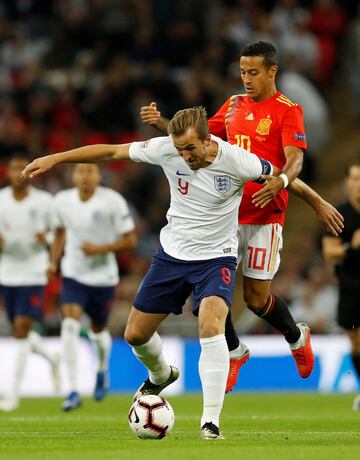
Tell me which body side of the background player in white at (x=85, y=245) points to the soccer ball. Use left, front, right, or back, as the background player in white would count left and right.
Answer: front

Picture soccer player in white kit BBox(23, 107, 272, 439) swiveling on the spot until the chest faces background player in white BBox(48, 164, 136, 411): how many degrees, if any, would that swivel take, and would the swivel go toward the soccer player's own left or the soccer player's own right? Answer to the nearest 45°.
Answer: approximately 180°

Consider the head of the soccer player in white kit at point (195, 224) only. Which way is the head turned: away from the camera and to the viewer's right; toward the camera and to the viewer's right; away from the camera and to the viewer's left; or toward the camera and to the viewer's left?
toward the camera and to the viewer's left

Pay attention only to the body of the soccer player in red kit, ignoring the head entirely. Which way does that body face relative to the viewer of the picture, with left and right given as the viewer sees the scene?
facing the viewer and to the left of the viewer

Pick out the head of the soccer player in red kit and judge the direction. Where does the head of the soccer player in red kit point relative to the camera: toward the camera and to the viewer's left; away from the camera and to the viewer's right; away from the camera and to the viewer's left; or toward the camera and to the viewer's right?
toward the camera and to the viewer's left

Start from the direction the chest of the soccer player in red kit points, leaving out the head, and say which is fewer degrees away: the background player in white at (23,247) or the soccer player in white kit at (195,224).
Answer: the soccer player in white kit

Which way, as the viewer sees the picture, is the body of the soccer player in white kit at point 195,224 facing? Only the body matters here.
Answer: toward the camera

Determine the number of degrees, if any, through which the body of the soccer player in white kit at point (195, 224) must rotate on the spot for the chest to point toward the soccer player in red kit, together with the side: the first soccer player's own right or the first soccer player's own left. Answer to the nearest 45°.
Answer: approximately 135° to the first soccer player's own left

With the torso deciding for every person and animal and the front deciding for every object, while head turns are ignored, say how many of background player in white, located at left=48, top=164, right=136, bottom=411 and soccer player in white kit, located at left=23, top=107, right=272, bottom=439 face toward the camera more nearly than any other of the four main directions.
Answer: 2

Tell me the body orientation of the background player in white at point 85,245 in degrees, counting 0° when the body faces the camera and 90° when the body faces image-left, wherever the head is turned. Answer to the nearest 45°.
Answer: approximately 0°
